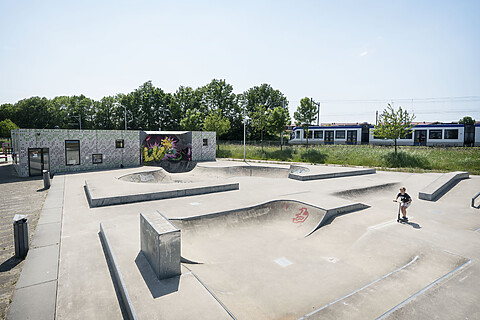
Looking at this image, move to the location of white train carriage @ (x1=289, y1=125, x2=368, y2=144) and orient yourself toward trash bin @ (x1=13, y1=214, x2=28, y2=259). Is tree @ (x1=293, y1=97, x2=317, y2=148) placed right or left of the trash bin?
right

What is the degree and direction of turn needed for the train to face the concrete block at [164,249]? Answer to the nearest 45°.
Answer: approximately 90° to its left

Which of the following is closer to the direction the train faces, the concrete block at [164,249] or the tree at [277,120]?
the tree

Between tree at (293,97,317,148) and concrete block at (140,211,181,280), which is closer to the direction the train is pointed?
the tree

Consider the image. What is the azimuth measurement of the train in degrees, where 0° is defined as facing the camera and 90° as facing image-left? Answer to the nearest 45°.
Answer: approximately 90°

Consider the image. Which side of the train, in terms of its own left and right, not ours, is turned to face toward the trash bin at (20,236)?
left

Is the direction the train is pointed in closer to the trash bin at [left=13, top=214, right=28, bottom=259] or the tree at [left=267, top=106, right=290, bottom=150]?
the tree

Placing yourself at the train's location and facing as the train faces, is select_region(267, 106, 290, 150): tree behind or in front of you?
in front
